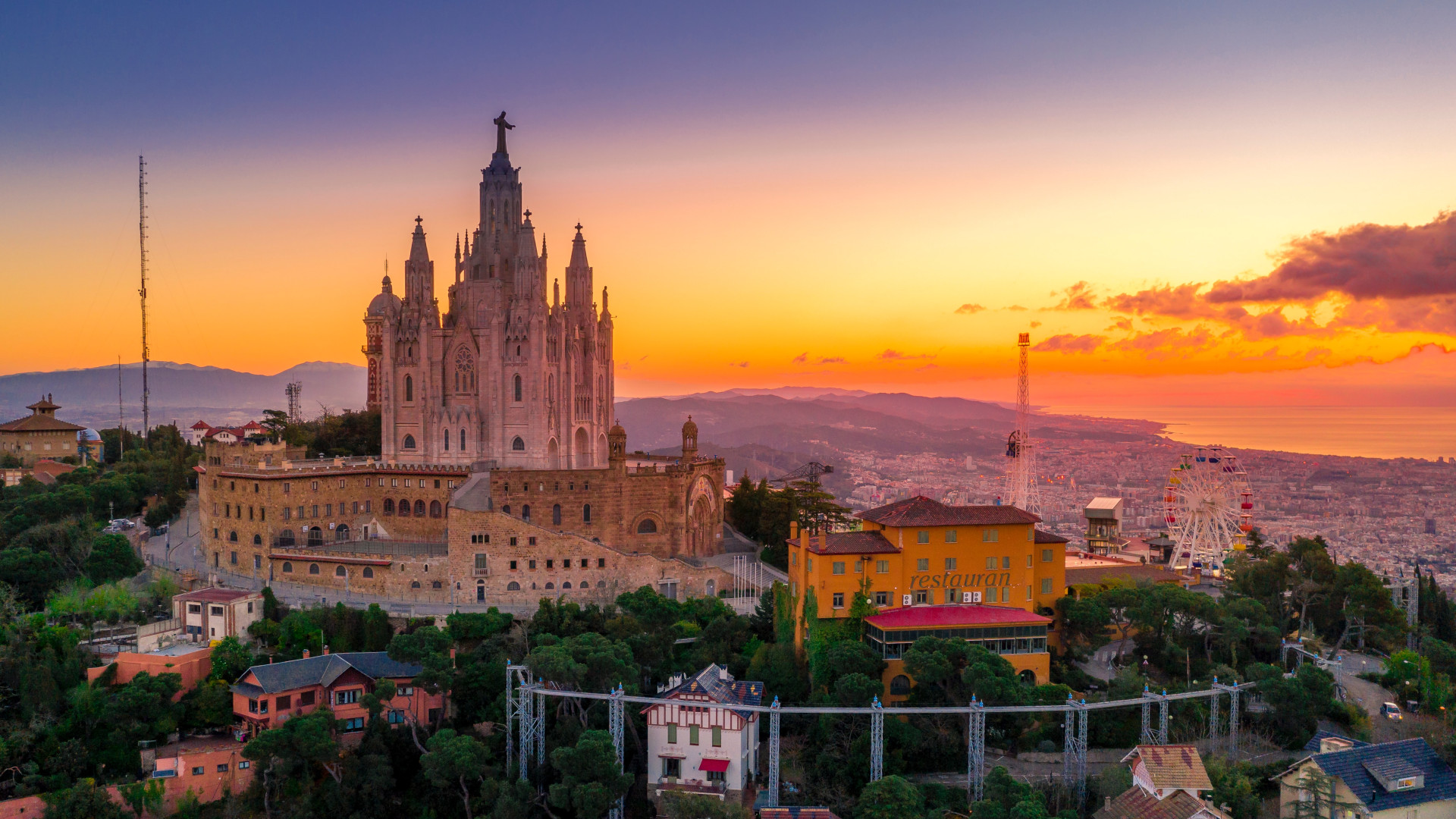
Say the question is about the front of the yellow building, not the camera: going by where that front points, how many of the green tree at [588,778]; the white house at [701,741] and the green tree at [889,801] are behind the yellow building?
0

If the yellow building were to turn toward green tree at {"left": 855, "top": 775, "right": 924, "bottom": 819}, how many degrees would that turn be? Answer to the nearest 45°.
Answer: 0° — it already faces it

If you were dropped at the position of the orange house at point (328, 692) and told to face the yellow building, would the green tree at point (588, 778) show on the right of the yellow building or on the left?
right

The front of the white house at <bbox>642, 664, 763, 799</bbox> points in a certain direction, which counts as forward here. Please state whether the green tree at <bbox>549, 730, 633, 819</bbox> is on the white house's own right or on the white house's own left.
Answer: on the white house's own right

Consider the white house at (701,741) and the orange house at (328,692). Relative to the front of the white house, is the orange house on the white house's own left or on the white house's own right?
on the white house's own right

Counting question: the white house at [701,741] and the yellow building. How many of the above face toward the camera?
2

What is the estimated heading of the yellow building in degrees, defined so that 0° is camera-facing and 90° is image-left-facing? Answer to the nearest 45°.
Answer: approximately 0°

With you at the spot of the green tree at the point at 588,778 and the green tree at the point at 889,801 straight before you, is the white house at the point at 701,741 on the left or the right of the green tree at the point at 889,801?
left

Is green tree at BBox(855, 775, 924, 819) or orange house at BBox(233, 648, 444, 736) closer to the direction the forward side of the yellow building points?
the green tree

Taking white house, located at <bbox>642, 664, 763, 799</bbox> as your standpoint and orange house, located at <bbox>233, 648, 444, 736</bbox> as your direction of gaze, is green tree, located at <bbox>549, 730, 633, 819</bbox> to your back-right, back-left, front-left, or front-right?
front-left

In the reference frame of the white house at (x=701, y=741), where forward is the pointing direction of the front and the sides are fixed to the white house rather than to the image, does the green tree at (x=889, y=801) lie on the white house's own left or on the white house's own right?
on the white house's own left

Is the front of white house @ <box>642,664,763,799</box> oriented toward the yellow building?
no

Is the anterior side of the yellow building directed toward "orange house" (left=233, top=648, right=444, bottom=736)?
no

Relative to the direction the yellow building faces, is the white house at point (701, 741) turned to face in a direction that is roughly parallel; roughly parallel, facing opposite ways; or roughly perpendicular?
roughly parallel

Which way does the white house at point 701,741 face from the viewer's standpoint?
toward the camera
